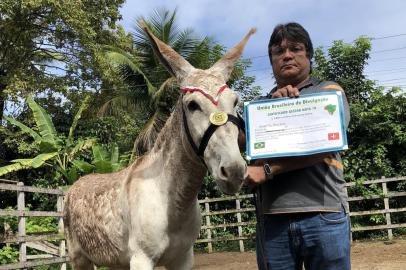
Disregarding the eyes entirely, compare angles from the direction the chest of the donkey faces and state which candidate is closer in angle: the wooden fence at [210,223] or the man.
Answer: the man

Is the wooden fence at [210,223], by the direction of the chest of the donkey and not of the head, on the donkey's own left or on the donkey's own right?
on the donkey's own left

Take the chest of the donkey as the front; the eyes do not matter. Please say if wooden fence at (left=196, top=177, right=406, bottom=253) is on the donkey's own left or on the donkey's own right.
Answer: on the donkey's own left

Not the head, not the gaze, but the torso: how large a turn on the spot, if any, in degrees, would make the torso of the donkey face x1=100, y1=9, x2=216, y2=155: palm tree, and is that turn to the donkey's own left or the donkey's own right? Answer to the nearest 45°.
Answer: approximately 135° to the donkey's own left

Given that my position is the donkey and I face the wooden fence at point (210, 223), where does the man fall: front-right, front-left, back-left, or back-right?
back-right

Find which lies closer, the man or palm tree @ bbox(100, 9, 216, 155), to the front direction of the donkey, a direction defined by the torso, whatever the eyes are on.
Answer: the man

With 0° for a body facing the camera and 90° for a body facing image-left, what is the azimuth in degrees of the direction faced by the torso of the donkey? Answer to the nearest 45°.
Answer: approximately 315°
